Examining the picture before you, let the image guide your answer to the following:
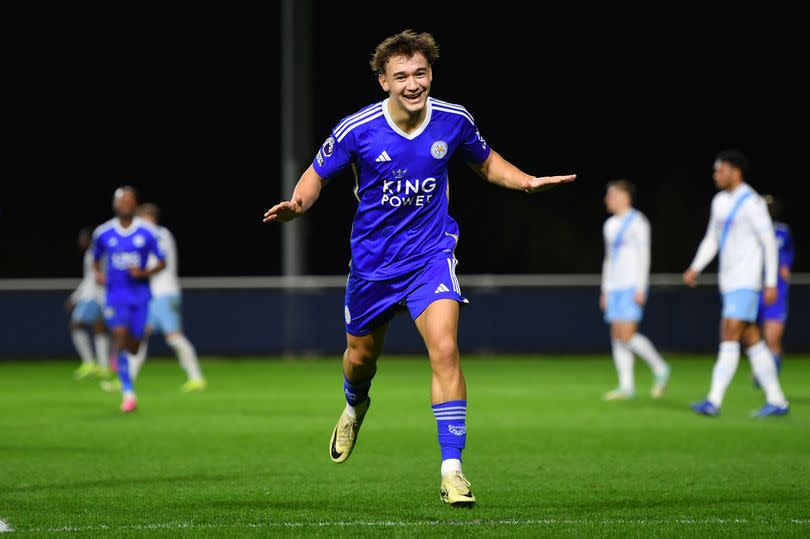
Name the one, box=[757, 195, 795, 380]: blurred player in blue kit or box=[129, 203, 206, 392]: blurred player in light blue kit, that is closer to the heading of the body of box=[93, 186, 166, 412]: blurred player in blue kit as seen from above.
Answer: the blurred player in blue kit

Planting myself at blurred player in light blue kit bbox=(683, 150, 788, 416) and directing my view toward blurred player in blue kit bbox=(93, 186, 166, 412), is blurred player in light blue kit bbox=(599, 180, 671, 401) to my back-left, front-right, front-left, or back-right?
front-right

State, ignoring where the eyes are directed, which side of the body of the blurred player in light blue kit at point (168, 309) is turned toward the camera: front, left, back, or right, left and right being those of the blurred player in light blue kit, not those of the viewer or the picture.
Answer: left

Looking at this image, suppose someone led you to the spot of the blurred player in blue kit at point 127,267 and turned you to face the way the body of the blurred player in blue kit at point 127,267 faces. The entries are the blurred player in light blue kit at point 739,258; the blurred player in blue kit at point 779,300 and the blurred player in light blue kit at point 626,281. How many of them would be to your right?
0

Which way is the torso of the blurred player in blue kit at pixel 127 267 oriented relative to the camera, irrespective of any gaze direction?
toward the camera

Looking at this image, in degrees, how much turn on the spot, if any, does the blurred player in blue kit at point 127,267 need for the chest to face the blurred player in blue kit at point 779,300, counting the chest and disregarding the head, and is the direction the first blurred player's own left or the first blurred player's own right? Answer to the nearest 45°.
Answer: approximately 90° to the first blurred player's own left

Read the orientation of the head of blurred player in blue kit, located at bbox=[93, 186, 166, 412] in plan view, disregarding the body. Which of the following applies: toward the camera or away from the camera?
toward the camera

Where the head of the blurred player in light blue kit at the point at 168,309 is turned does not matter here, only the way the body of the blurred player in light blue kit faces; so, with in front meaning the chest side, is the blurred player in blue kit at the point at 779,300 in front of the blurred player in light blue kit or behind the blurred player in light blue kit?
behind

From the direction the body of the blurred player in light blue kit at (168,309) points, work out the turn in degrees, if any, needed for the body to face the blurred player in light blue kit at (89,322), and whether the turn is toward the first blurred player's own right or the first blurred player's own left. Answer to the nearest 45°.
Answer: approximately 90° to the first blurred player's own right

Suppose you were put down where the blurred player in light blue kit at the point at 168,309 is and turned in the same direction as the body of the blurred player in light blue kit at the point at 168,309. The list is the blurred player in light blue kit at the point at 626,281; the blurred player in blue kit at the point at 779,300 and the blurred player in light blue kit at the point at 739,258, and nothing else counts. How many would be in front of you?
0
